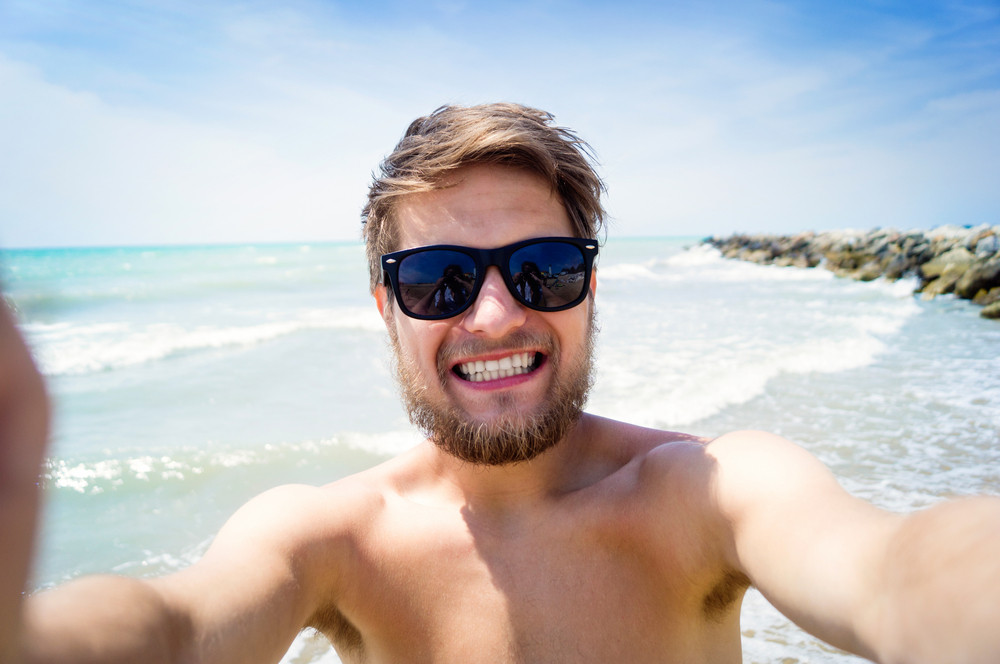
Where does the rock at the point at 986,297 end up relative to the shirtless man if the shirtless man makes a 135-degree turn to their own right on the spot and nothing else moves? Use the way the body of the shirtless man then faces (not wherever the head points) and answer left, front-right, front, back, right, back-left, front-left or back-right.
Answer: right

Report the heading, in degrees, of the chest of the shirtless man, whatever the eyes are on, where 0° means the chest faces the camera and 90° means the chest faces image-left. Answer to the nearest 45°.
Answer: approximately 0°

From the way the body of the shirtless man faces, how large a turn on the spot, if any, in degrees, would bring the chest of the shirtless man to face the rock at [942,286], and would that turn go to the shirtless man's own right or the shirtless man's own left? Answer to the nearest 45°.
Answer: approximately 135° to the shirtless man's own left

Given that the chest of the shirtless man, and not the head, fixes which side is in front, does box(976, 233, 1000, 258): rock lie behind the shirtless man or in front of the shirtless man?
behind

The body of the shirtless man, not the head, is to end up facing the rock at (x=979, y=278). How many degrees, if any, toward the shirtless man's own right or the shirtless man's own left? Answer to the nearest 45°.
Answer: approximately 135° to the shirtless man's own left

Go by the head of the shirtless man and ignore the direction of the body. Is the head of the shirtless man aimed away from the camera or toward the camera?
toward the camera

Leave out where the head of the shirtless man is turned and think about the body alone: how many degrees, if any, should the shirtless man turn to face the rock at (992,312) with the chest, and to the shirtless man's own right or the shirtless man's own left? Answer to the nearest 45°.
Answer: approximately 135° to the shirtless man's own left

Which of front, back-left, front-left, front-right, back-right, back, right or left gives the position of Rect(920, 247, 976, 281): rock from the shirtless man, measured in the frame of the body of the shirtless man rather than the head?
back-left

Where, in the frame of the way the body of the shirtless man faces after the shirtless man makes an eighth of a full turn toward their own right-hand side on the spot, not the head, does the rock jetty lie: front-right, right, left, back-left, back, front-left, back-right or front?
back
